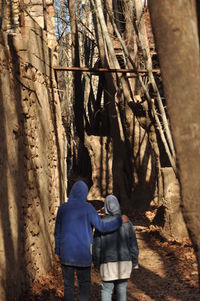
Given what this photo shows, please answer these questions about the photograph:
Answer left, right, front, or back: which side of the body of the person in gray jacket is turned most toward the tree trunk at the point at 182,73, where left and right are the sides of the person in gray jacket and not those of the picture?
back

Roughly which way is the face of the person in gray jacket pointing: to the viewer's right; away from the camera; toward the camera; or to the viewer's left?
away from the camera

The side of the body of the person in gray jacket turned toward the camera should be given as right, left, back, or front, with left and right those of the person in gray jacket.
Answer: back
